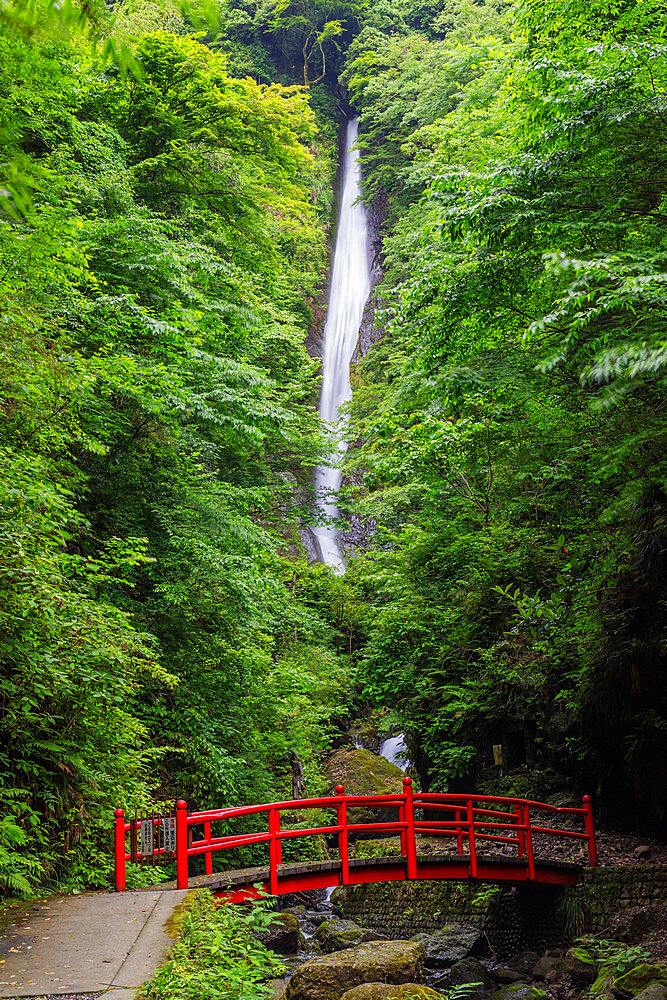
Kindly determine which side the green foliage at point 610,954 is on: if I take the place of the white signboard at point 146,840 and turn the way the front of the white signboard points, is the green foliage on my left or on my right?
on my left

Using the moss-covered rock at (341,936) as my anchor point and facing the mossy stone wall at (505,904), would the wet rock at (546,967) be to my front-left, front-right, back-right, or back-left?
front-right

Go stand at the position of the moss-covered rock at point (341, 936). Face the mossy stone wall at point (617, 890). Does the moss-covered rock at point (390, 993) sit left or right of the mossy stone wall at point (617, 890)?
right

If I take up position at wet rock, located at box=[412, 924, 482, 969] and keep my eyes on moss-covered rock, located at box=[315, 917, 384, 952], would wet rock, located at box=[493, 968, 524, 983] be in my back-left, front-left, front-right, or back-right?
back-left

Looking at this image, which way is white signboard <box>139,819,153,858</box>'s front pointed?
toward the camera

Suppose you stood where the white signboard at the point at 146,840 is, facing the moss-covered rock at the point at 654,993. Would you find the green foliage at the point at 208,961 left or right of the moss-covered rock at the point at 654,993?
right

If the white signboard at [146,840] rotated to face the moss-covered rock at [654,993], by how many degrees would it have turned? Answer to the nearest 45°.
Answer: approximately 45° to its left

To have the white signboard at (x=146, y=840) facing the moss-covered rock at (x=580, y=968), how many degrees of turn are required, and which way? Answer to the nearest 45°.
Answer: approximately 90° to its left
